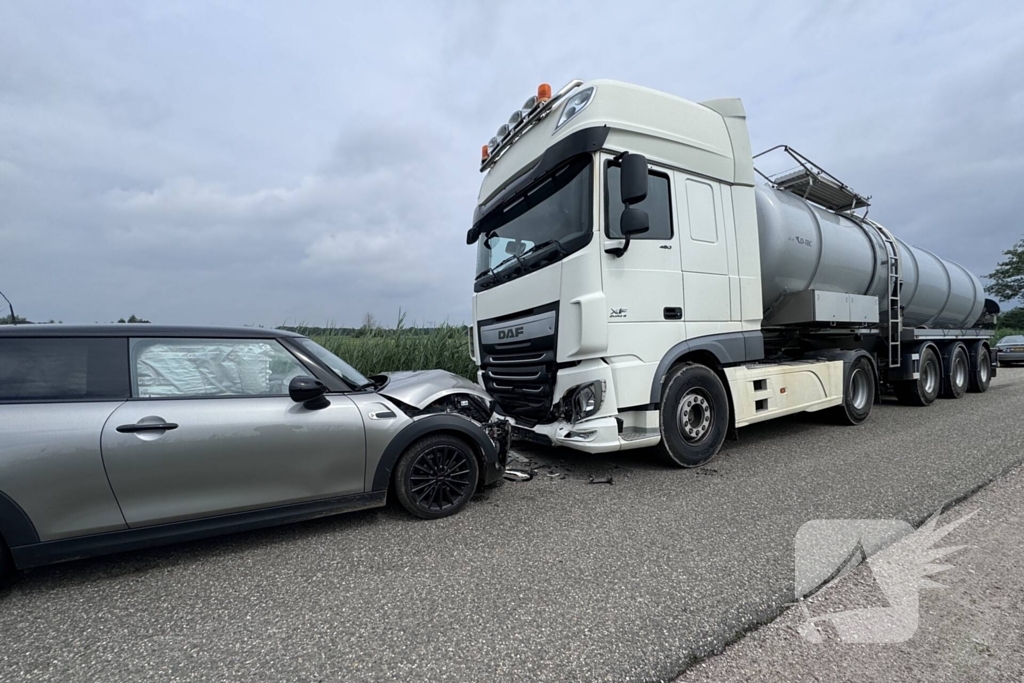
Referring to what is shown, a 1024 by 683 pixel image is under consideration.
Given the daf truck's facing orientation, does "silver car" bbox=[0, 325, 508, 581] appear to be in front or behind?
in front

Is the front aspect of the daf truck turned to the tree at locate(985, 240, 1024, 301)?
no

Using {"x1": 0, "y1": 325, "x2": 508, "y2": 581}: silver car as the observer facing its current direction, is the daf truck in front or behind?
in front

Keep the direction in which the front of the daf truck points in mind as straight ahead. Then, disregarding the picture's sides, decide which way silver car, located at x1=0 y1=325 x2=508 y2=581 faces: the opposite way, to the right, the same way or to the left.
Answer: the opposite way

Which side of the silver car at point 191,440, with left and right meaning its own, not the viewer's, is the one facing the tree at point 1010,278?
front

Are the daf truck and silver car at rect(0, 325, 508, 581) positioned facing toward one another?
yes

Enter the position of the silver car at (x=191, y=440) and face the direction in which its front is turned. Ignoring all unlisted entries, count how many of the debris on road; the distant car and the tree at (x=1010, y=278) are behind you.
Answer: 0

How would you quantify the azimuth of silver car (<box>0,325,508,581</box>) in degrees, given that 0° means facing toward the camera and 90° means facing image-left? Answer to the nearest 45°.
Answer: approximately 270°

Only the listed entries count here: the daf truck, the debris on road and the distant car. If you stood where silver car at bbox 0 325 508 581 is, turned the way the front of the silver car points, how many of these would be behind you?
0

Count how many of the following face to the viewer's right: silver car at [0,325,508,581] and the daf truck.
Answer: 1

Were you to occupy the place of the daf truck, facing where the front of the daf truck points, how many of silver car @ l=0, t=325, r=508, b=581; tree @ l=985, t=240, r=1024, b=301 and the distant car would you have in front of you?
1

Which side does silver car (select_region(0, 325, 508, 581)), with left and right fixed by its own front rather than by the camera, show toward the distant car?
front
